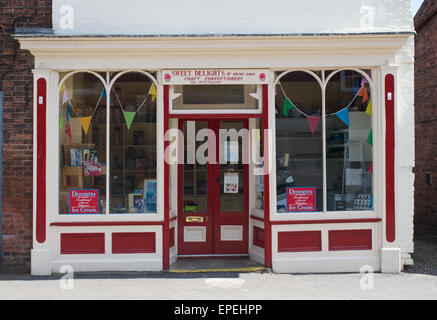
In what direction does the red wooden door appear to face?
toward the camera

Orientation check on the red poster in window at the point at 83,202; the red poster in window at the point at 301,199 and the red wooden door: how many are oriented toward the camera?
3

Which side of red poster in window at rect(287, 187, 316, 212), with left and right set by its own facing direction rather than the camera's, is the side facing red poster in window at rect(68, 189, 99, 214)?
right

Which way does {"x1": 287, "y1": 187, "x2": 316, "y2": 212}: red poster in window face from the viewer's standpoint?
toward the camera

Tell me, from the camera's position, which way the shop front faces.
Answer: facing the viewer

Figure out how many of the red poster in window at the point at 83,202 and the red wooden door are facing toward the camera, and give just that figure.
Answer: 2

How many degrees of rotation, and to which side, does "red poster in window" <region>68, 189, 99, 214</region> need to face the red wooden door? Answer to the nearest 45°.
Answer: approximately 90° to its left

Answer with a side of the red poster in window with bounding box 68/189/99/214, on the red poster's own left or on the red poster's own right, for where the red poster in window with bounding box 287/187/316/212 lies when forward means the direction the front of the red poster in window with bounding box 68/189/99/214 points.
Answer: on the red poster's own left

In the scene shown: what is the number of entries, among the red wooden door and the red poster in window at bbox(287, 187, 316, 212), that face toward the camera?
2
